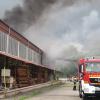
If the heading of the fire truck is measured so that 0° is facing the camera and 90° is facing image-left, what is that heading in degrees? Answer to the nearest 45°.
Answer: approximately 0°
